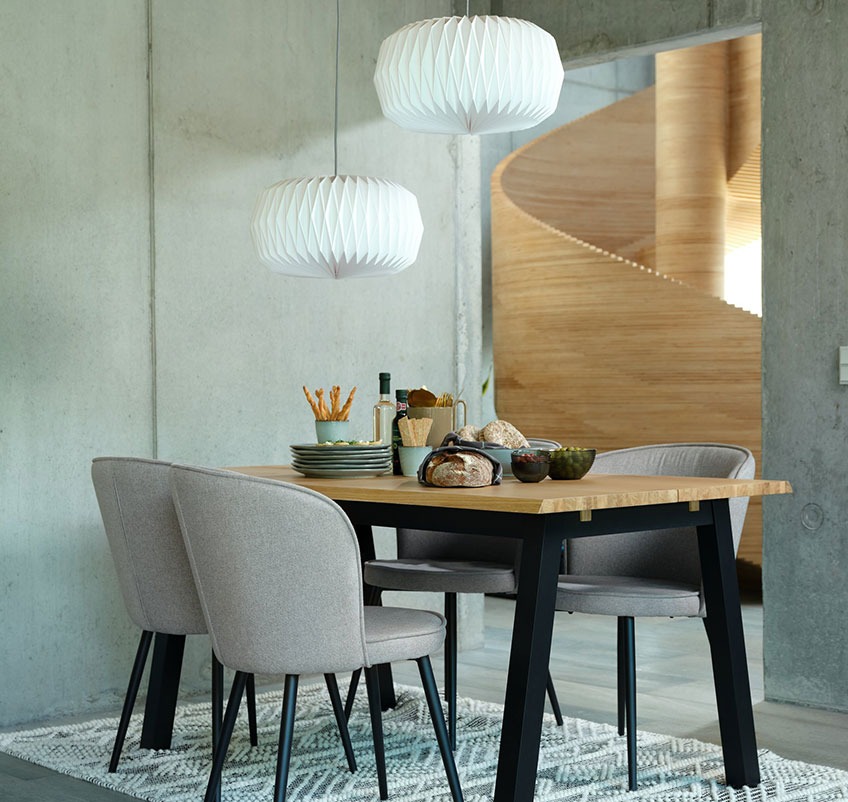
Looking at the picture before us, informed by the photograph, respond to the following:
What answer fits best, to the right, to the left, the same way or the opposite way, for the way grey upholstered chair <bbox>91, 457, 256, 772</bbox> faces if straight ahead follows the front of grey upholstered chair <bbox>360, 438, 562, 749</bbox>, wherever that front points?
the opposite way

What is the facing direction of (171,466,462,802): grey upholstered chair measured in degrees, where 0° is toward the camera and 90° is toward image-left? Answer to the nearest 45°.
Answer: approximately 225°

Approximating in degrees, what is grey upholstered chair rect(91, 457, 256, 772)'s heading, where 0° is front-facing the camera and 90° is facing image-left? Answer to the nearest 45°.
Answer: approximately 225°

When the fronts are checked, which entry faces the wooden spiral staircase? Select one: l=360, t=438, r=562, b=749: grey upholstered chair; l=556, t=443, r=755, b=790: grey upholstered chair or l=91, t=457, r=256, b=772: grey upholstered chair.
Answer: l=91, t=457, r=256, b=772: grey upholstered chair

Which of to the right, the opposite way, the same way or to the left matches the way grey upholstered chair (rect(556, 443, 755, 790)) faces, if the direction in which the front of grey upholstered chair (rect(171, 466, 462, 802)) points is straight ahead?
the opposite way

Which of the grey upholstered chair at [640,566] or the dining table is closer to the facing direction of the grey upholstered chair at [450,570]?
the dining table

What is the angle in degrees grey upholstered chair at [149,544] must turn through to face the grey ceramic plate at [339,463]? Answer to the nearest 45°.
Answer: approximately 45° to its right
